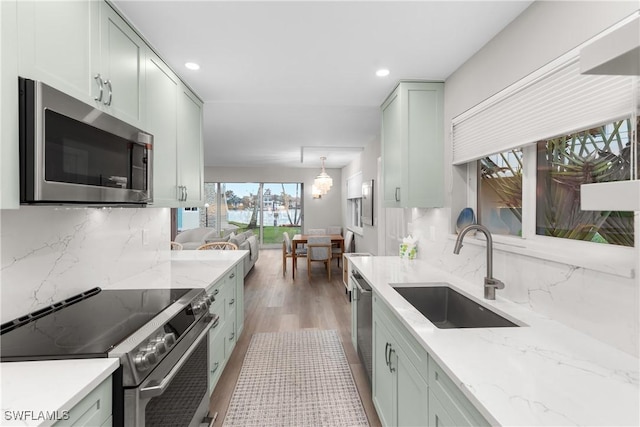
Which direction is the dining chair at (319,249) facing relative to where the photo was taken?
away from the camera

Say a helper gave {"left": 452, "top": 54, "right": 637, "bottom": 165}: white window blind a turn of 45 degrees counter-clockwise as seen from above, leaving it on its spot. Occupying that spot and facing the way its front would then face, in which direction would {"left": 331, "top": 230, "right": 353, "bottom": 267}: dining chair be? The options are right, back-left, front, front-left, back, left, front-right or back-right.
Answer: back-right

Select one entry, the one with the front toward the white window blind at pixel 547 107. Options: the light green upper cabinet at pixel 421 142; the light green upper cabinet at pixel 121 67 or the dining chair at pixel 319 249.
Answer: the light green upper cabinet at pixel 121 67

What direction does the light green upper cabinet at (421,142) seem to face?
to the viewer's left

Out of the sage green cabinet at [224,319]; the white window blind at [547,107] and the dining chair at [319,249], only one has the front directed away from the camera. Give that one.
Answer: the dining chair

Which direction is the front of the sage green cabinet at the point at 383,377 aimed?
to the viewer's left

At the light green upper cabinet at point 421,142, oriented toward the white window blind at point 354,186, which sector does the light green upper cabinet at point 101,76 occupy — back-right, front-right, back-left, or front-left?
back-left

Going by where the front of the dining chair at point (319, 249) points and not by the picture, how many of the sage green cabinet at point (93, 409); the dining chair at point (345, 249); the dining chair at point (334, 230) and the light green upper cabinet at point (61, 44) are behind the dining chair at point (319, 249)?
2

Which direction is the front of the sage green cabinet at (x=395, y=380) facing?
to the viewer's left

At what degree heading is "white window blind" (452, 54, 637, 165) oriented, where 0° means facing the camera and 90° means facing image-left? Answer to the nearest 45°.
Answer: approximately 45°
